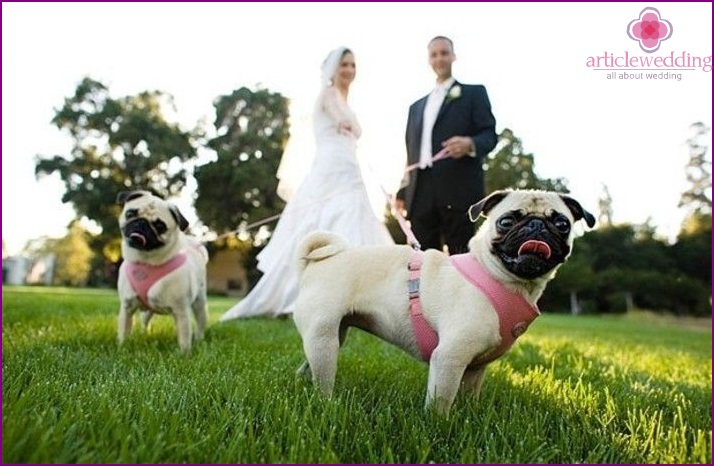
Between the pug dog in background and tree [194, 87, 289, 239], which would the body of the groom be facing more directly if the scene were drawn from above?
the pug dog in background

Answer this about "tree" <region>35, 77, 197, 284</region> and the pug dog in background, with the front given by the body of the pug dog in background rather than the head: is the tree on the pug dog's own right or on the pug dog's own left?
on the pug dog's own right

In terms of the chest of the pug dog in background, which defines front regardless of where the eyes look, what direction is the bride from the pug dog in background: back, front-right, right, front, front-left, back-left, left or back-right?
back

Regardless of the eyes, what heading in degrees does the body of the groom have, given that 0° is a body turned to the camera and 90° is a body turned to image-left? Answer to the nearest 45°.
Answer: approximately 45°

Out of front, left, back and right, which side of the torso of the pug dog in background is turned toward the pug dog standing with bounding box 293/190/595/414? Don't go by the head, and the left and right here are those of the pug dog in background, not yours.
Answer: left

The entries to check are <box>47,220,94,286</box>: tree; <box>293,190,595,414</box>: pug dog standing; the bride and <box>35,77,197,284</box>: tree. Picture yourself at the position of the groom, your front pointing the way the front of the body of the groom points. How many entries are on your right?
3

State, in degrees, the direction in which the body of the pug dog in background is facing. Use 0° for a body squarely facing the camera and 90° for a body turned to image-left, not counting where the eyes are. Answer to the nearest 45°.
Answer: approximately 45°

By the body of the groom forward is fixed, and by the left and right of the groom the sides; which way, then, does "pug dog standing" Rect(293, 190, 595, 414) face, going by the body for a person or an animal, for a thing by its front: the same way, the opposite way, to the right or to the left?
to the left

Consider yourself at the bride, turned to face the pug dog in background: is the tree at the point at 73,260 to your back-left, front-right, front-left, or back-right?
back-right

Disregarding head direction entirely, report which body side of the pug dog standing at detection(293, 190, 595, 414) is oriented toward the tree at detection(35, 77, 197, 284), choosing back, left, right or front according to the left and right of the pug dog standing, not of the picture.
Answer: left
